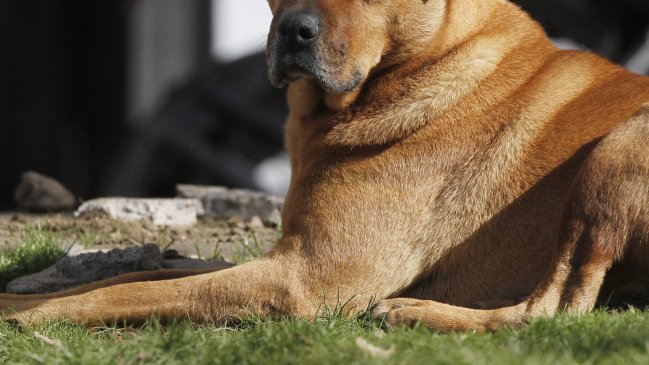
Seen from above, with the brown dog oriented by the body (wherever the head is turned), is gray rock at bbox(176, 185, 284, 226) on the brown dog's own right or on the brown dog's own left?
on the brown dog's own right

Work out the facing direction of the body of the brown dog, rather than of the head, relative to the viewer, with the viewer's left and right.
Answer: facing to the left of the viewer

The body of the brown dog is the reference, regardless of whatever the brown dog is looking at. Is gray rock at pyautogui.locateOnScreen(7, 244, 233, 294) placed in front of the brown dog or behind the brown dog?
in front

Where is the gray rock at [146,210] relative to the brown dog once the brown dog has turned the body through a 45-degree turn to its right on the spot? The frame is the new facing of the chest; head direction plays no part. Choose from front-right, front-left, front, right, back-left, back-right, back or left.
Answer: front
